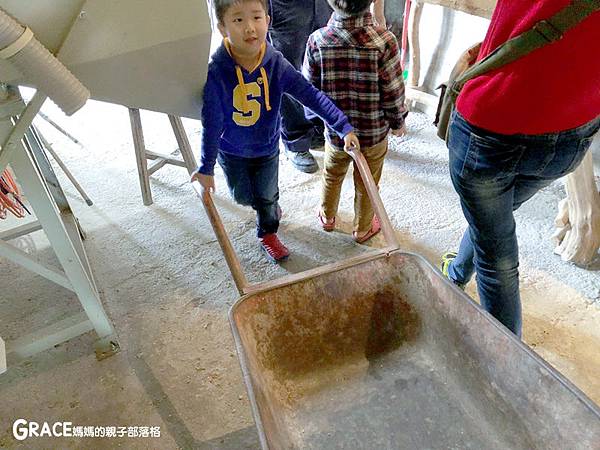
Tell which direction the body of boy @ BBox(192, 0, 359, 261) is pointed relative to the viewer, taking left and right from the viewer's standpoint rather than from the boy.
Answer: facing the viewer

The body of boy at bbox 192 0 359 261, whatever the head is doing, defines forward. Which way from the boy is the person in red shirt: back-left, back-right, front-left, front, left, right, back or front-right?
front-left

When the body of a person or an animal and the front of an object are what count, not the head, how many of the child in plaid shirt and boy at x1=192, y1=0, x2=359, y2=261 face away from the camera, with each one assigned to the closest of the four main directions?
1

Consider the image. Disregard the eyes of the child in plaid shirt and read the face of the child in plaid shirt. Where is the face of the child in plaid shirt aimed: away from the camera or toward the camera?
away from the camera

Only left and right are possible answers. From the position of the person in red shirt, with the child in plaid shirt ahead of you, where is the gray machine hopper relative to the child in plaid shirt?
left

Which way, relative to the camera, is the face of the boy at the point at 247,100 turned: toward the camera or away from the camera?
toward the camera

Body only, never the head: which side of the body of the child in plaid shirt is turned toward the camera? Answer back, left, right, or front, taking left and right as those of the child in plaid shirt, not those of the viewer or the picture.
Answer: back

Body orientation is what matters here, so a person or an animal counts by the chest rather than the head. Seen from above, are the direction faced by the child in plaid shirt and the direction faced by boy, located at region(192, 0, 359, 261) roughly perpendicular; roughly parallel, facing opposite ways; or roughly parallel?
roughly parallel, facing opposite ways

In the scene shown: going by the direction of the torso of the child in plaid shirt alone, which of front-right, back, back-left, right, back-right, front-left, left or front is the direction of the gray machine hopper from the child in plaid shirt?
back-left

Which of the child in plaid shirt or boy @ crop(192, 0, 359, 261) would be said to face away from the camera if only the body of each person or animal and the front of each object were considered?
the child in plaid shirt
